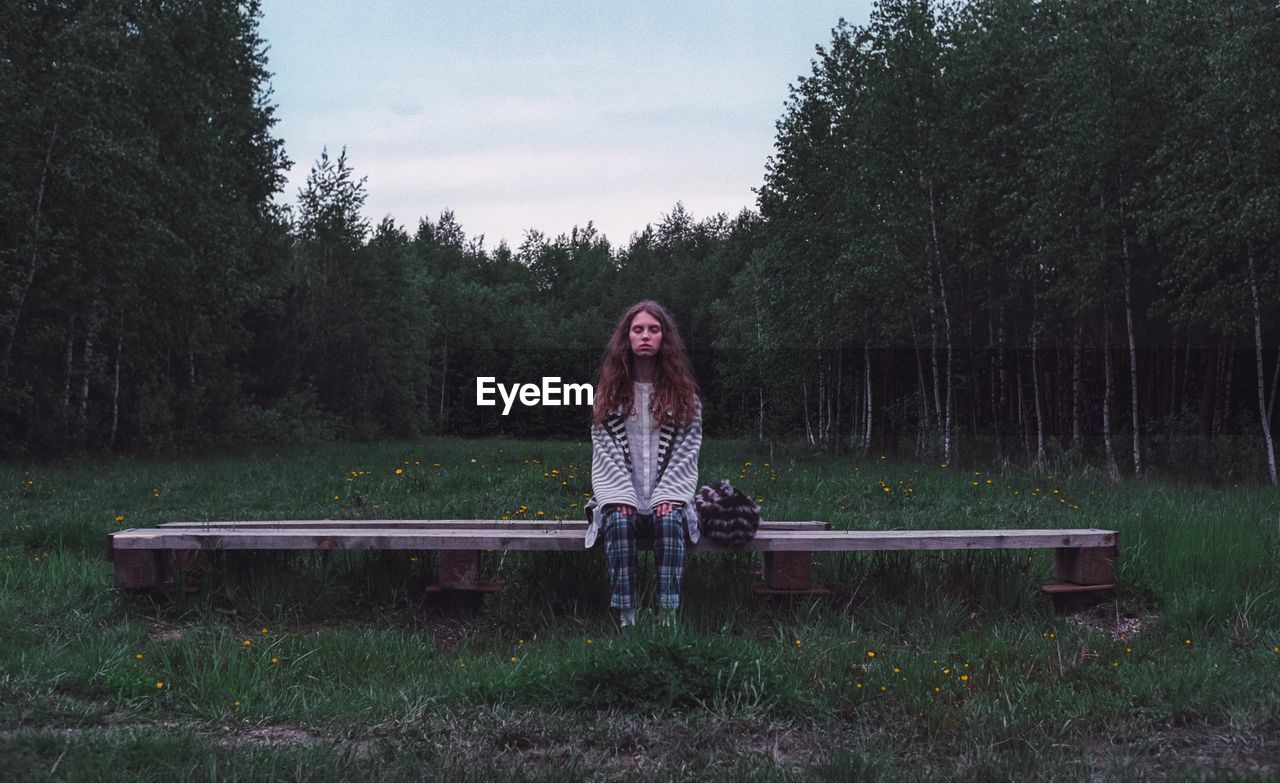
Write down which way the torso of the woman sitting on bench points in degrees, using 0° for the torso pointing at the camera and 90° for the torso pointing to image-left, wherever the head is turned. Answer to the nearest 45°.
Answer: approximately 0°

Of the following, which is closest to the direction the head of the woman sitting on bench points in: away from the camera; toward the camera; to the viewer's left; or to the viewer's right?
toward the camera
